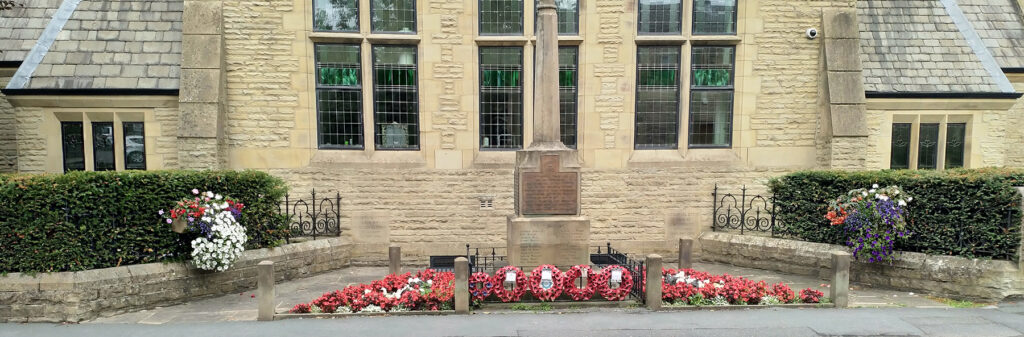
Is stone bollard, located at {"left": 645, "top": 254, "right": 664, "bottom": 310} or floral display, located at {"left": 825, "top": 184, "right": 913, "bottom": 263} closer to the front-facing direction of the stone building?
the stone bollard

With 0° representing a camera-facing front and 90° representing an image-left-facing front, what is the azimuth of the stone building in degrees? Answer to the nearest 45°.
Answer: approximately 0°

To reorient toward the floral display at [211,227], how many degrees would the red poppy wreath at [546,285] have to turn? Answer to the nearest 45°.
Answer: approximately 90° to its right

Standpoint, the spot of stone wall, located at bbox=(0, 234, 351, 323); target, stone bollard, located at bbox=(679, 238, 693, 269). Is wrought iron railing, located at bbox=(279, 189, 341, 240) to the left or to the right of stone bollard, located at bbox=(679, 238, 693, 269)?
left

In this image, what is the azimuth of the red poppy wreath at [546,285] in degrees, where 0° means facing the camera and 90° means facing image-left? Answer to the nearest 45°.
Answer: approximately 0°

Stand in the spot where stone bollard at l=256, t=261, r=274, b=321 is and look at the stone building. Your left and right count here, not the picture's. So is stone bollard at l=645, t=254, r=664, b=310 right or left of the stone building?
right

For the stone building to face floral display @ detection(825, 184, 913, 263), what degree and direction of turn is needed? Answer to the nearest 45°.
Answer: approximately 45° to its left

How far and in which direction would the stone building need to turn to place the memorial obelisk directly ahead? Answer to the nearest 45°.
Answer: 0° — it already faces it

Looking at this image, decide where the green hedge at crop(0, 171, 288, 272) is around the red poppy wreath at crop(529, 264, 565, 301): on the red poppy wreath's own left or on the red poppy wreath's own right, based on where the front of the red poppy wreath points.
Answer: on the red poppy wreath's own right

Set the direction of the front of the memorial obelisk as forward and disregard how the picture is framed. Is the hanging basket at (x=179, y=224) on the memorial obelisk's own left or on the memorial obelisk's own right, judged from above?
on the memorial obelisk's own right

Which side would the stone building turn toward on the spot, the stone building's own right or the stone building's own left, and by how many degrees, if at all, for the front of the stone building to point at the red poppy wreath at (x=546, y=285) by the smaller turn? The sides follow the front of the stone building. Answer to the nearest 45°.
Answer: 0° — it already faces it

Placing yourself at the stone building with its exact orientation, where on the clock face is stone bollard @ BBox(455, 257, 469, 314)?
The stone bollard is roughly at 12 o'clock from the stone building.
